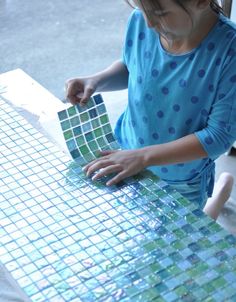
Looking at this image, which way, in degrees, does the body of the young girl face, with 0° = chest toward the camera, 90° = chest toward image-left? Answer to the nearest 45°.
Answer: approximately 45°

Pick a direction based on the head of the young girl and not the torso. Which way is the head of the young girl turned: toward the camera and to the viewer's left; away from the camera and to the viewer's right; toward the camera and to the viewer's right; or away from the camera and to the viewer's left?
toward the camera and to the viewer's left
